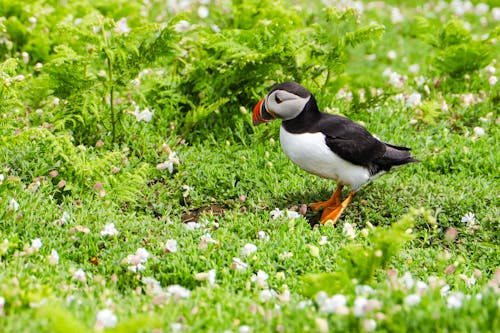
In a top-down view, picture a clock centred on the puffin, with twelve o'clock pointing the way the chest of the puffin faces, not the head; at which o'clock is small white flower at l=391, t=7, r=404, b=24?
The small white flower is roughly at 3 o'clock from the puffin.

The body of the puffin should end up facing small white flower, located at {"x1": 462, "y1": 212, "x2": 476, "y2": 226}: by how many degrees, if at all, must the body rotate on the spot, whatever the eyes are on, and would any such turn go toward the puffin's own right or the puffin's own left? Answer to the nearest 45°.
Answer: approximately 180°

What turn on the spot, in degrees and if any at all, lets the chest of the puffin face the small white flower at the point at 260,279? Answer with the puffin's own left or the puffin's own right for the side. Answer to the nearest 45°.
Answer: approximately 90° to the puffin's own left

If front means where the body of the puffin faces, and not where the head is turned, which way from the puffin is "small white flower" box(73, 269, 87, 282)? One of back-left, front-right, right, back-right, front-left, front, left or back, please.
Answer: front-left

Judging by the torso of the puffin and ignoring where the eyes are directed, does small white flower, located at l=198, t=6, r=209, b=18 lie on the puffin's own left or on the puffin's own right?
on the puffin's own right

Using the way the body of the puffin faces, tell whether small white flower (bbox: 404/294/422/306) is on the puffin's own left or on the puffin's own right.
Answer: on the puffin's own left

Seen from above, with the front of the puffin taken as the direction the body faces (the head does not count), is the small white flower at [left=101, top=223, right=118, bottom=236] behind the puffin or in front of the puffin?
in front

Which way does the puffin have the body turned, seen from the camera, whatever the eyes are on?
to the viewer's left

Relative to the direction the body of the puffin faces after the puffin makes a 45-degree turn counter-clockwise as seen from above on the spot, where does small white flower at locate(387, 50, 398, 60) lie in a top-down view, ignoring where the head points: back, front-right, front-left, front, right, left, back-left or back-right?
back-right

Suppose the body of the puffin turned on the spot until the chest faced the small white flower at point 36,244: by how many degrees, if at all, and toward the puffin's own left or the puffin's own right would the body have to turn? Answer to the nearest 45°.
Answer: approximately 45° to the puffin's own left

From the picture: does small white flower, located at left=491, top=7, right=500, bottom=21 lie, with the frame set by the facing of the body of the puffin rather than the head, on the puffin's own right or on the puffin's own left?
on the puffin's own right

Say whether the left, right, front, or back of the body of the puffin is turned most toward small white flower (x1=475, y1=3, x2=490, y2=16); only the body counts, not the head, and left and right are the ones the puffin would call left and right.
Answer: right

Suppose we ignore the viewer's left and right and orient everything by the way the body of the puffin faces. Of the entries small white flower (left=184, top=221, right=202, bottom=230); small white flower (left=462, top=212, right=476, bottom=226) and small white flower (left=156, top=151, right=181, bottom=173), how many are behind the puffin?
1

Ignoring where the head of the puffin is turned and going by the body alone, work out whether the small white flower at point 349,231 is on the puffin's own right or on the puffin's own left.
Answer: on the puffin's own left

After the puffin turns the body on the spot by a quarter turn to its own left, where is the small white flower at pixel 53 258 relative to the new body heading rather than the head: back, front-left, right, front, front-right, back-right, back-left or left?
front-right

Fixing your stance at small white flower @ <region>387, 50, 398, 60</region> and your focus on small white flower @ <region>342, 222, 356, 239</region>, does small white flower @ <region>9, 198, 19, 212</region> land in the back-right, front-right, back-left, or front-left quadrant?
front-right

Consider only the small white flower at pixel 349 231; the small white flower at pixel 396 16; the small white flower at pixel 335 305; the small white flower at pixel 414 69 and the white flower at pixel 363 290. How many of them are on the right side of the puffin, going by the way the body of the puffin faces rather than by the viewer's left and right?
2
